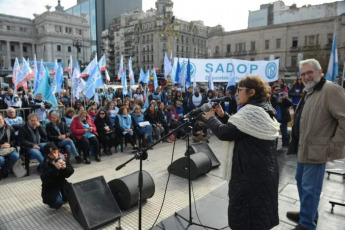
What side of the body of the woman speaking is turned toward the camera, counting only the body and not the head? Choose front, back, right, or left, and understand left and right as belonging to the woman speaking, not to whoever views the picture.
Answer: left

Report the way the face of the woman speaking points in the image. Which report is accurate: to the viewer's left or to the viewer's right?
to the viewer's left

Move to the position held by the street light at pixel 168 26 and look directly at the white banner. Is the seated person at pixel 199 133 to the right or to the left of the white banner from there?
right

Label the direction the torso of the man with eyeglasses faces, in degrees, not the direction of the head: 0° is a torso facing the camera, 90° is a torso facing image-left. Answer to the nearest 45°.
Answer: approximately 45°

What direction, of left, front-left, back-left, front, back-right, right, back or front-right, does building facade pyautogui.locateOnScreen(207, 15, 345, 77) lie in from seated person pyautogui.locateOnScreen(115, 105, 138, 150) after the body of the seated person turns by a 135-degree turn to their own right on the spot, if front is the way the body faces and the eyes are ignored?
back-right

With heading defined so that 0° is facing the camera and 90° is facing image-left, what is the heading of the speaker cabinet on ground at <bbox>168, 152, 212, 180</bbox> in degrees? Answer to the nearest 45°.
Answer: approximately 315°

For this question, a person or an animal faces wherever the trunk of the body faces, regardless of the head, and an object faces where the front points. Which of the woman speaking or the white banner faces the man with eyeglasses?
the white banner

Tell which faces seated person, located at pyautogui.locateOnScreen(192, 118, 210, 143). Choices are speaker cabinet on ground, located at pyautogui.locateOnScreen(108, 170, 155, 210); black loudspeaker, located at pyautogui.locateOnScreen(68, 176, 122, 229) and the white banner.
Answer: the white banner

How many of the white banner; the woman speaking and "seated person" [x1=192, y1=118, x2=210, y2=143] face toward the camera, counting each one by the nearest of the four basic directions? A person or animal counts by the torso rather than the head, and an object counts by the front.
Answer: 2

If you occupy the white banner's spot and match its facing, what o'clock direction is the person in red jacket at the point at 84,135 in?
The person in red jacket is roughly at 1 o'clock from the white banner.

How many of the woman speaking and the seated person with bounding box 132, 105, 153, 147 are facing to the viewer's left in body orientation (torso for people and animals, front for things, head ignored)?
1
